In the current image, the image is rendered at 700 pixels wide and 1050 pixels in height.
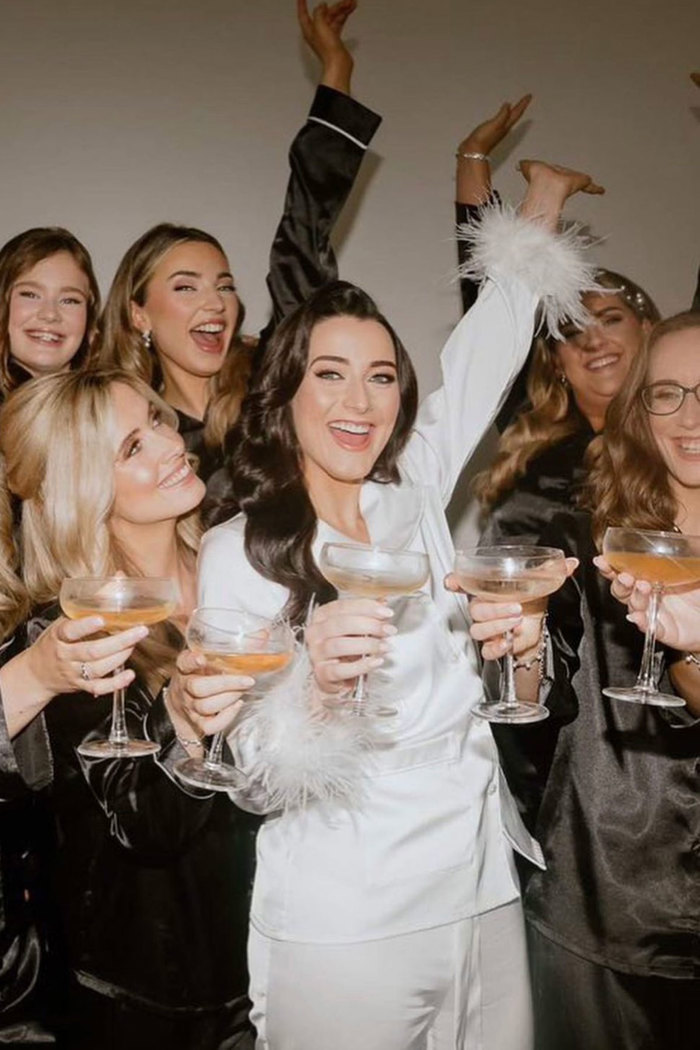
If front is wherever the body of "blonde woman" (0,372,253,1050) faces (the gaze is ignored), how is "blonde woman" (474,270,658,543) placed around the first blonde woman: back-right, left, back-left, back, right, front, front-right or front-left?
left

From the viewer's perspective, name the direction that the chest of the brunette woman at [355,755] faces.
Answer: toward the camera

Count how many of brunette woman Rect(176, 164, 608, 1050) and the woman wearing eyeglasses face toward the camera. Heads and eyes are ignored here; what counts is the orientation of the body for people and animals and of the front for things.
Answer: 2

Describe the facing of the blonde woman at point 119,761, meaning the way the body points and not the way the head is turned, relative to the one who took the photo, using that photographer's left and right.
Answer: facing the viewer and to the right of the viewer

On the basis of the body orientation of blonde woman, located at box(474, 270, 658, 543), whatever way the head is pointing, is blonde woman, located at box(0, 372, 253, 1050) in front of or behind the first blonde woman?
in front

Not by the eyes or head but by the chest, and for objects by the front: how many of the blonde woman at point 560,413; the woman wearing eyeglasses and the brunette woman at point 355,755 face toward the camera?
3

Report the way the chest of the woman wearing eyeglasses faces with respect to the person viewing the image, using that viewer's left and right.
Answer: facing the viewer

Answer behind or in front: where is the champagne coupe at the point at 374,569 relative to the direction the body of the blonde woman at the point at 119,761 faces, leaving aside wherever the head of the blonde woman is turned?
in front

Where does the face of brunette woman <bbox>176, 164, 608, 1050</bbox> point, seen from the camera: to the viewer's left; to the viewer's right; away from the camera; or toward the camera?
toward the camera

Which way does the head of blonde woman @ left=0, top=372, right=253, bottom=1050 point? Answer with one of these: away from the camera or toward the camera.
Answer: toward the camera

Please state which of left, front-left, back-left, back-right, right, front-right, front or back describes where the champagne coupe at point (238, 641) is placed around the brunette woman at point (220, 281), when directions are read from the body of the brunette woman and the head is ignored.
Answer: front-right

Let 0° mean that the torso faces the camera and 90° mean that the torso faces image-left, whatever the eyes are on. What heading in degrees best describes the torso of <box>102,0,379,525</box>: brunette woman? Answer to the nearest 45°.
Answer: approximately 315°
